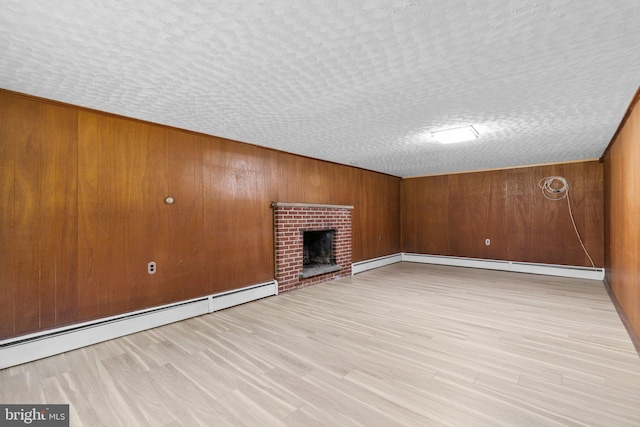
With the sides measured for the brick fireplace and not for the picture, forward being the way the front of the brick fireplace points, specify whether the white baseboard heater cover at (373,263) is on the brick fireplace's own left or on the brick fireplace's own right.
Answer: on the brick fireplace's own left

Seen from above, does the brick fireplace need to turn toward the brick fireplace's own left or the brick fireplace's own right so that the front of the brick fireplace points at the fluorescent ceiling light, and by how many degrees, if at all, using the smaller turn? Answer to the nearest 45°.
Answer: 0° — it already faces it

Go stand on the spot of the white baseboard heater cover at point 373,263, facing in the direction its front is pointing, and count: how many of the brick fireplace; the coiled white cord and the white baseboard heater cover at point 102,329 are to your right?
2

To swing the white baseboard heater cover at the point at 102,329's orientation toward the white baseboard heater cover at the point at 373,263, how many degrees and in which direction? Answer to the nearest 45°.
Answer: approximately 45° to its left

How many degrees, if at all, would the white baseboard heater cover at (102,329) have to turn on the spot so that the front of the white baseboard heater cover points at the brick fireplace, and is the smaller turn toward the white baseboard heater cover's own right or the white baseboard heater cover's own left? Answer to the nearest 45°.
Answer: approximately 45° to the white baseboard heater cover's own left

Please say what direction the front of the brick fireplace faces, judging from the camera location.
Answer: facing the viewer and to the right of the viewer

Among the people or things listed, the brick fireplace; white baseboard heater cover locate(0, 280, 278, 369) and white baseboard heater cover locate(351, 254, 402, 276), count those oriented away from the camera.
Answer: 0

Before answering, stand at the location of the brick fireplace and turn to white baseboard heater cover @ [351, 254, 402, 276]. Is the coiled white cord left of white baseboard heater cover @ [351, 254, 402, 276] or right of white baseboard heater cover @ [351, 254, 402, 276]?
right

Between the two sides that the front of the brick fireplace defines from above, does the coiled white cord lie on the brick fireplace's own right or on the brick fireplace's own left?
on the brick fireplace's own left

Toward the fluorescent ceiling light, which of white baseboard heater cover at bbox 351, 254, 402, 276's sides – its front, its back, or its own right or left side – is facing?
front

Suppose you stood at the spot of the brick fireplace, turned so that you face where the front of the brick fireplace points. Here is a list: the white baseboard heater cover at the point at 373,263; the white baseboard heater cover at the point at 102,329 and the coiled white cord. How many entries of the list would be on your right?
1

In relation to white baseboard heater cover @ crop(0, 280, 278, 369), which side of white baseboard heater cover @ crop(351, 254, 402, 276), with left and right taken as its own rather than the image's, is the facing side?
right

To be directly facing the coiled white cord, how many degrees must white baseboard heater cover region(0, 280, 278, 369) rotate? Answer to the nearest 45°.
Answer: approximately 45° to its left
